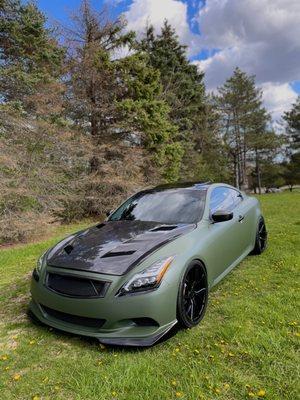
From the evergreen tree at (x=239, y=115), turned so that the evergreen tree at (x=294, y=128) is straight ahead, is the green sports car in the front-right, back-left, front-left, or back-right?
back-right

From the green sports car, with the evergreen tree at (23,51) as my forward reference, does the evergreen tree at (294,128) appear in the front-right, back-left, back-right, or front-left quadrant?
front-right

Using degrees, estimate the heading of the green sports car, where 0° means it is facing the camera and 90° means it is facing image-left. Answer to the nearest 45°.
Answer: approximately 45°

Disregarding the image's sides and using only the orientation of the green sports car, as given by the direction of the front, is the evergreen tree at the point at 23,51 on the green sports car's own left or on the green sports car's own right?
on the green sports car's own right

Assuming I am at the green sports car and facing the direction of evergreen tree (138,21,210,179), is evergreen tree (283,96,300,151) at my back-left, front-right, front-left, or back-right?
front-right

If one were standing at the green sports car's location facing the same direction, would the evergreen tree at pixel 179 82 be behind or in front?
behind

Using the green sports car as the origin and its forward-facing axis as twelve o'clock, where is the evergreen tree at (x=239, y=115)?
The evergreen tree is roughly at 5 o'clock from the green sports car.

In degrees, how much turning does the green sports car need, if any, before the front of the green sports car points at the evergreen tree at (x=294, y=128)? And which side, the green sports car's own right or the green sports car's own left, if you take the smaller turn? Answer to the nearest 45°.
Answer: approximately 180°
